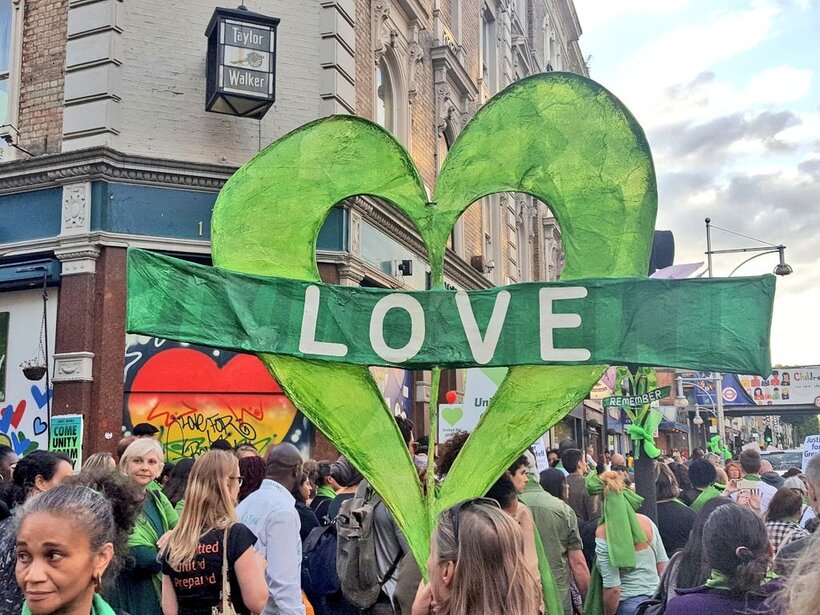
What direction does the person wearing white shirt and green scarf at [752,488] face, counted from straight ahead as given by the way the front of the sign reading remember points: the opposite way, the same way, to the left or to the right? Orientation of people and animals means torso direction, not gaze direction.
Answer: the opposite way

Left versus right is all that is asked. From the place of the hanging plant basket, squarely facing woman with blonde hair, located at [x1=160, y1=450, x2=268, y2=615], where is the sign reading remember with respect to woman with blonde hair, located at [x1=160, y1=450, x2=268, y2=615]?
left

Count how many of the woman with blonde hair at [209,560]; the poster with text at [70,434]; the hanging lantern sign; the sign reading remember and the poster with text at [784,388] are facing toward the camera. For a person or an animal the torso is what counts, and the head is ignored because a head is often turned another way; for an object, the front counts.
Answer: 4

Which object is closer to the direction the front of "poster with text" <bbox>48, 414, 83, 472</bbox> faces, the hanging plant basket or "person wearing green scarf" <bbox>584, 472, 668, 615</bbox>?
the person wearing green scarf

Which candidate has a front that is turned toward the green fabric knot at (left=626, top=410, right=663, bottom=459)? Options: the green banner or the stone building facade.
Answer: the stone building facade

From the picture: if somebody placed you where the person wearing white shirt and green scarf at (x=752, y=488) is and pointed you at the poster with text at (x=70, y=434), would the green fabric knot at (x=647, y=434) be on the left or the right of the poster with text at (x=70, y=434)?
left

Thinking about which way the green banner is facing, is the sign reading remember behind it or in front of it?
behind

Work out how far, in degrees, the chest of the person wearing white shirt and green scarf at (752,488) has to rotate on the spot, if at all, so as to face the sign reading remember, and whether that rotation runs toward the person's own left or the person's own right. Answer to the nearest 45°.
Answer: approximately 135° to the person's own left

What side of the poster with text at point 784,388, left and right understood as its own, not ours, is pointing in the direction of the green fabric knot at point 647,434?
front

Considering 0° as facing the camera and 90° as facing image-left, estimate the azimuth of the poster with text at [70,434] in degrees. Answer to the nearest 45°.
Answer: approximately 0°

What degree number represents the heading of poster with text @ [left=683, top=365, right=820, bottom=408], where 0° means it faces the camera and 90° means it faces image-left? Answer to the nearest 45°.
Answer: approximately 0°

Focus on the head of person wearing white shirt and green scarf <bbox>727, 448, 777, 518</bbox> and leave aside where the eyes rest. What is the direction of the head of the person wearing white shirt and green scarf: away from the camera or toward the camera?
away from the camera

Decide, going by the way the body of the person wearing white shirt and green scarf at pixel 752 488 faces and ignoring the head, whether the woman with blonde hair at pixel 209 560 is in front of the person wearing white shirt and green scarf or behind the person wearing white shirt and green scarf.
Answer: behind
